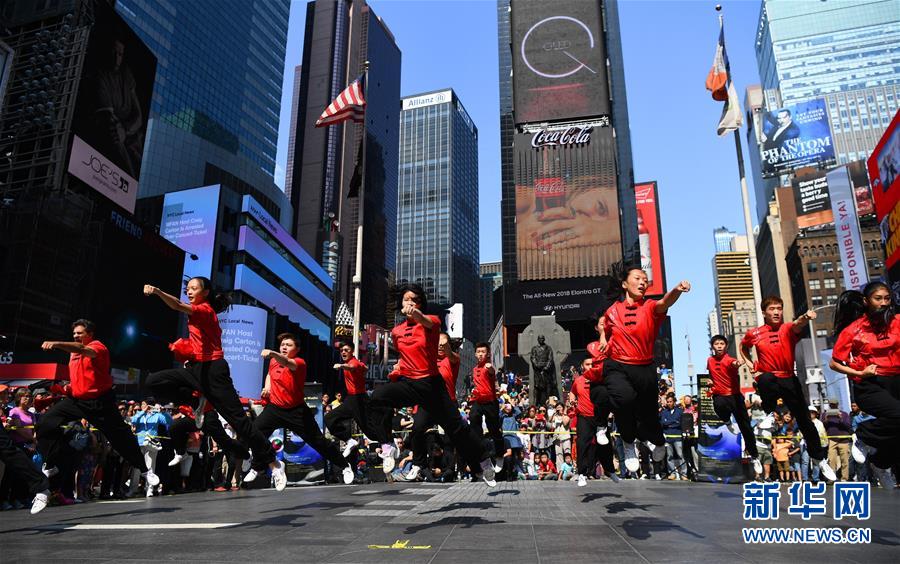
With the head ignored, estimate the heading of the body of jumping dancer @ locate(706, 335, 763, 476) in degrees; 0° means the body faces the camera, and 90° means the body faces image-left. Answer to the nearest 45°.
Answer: approximately 0°

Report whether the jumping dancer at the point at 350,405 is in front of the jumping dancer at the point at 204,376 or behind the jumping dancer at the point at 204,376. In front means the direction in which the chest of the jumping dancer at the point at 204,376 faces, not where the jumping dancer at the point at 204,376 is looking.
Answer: behind

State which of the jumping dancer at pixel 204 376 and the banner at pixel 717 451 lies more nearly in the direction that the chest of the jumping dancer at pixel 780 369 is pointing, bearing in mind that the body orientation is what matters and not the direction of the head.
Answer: the jumping dancer

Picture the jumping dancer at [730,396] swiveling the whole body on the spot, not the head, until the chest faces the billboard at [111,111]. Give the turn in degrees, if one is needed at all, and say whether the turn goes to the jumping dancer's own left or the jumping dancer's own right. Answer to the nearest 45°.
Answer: approximately 90° to the jumping dancer's own right

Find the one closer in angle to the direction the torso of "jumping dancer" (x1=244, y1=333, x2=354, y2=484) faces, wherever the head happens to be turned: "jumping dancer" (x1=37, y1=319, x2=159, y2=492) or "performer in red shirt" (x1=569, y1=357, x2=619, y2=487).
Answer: the jumping dancer

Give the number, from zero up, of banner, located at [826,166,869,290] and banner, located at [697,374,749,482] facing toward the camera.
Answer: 2
